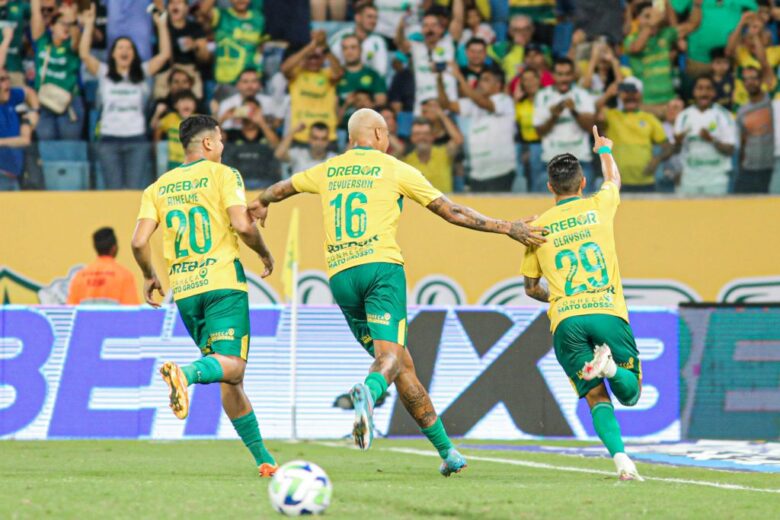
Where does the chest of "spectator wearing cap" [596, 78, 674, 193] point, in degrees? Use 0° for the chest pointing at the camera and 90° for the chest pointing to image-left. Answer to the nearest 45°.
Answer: approximately 0°

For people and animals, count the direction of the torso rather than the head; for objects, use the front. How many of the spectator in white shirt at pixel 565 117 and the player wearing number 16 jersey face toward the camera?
1

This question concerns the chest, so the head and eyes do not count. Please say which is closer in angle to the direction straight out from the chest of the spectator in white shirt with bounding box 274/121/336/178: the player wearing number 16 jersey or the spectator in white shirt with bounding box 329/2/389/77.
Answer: the player wearing number 16 jersey

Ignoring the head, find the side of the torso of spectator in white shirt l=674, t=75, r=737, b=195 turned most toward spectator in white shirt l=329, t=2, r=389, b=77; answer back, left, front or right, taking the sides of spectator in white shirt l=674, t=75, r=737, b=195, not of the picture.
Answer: right

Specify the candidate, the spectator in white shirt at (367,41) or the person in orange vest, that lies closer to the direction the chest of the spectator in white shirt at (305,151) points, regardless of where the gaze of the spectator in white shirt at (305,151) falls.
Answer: the person in orange vest

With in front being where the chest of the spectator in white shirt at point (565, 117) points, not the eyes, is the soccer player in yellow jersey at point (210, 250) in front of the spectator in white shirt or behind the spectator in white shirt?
in front

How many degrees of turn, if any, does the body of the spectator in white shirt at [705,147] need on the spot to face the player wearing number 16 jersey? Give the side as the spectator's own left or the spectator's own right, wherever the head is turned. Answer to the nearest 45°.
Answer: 0° — they already face them
